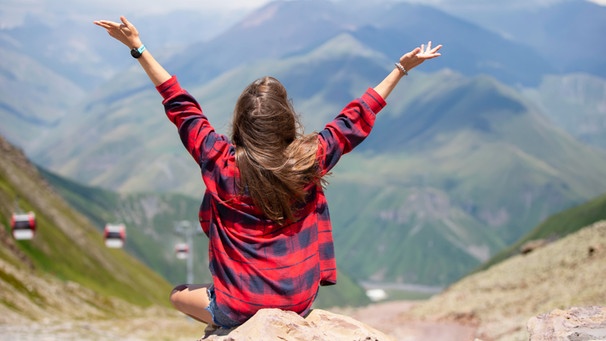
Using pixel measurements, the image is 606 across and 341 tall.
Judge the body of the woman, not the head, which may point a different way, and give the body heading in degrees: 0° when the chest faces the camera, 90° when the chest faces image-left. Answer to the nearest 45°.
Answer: approximately 180°

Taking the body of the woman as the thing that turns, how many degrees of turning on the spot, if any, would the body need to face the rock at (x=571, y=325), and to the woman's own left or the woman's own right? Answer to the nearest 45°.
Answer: approximately 90° to the woman's own right

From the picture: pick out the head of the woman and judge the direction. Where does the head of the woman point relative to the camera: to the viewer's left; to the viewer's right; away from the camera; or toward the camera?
away from the camera
